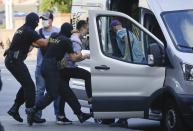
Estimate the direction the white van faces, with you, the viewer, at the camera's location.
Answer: facing the viewer and to the right of the viewer

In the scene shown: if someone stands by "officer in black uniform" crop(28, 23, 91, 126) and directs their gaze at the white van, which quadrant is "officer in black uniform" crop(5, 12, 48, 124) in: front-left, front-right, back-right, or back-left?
back-left

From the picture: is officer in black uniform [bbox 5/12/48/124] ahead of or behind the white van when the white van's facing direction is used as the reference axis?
behind
